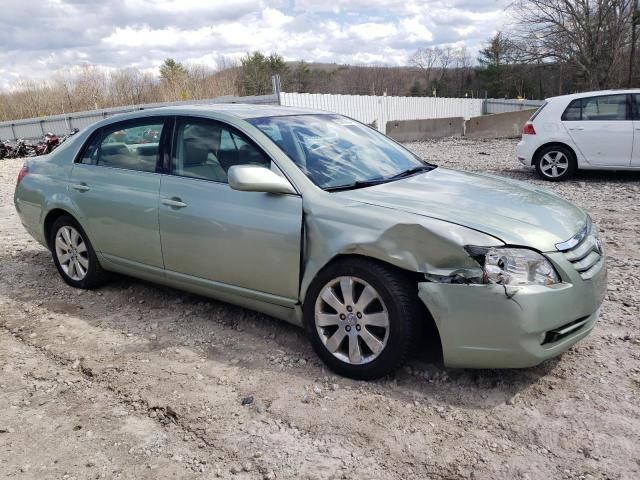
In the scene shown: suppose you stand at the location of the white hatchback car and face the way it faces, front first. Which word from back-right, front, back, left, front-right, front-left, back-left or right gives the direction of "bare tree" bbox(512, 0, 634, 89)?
left

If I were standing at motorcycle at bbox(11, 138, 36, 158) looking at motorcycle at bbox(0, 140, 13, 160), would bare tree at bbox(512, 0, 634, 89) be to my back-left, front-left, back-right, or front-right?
back-right

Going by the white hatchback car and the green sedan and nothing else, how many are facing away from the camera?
0

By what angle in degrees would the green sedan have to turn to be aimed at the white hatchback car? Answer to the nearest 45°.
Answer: approximately 90° to its left

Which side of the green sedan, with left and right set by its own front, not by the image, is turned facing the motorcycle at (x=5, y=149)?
back

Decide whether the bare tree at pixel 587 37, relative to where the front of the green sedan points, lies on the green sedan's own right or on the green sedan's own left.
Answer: on the green sedan's own left

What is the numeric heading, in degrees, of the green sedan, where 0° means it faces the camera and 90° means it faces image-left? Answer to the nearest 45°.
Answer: approximately 315°

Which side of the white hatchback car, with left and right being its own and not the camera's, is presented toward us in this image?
right

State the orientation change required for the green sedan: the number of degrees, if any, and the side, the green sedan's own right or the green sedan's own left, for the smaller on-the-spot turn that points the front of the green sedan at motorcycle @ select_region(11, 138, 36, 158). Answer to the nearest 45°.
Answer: approximately 180°
